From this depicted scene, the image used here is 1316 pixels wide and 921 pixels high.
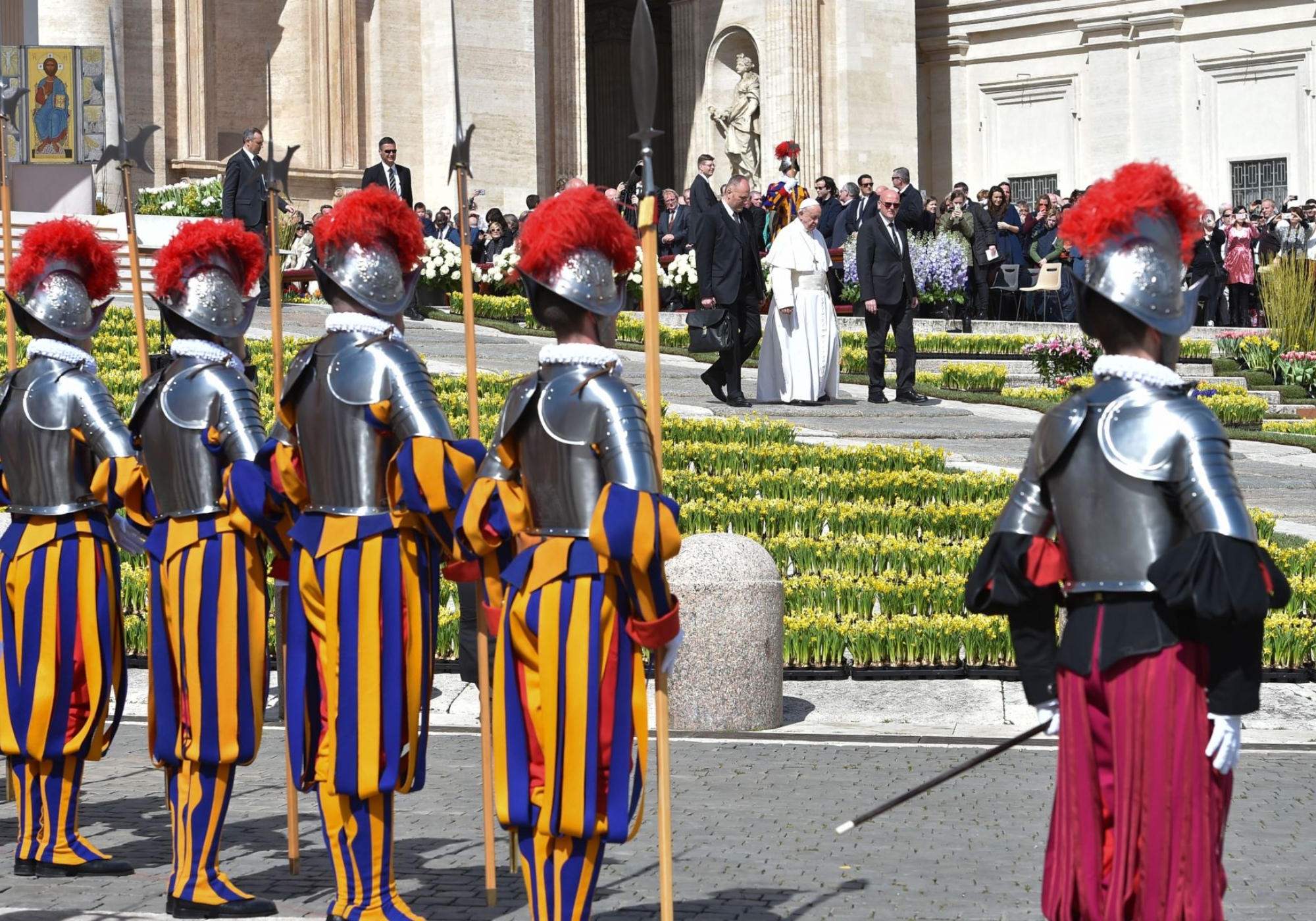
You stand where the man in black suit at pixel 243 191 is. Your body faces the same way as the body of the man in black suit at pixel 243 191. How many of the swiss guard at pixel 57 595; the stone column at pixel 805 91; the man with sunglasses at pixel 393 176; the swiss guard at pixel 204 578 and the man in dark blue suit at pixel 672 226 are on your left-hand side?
3

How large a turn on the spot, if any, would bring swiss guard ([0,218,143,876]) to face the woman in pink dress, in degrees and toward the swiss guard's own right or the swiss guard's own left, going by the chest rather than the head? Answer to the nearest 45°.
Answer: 0° — they already face them

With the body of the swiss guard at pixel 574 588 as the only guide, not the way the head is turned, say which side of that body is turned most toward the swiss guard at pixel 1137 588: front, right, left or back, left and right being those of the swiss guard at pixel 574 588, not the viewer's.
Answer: right

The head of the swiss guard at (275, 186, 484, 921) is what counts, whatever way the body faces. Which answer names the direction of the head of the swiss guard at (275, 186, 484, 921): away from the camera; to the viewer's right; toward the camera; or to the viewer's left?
away from the camera

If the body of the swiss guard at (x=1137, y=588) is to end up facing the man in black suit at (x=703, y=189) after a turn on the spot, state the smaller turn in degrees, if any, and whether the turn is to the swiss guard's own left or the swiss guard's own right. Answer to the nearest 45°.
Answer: approximately 45° to the swiss guard's own left

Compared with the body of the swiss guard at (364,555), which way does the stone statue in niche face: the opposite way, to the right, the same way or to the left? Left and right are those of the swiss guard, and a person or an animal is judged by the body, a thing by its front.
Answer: the opposite way

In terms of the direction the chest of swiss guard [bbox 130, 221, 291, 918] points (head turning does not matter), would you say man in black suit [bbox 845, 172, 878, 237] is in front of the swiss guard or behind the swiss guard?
in front

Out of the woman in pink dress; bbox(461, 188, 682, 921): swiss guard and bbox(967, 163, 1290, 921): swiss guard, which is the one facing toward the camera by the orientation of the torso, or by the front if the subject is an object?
the woman in pink dress

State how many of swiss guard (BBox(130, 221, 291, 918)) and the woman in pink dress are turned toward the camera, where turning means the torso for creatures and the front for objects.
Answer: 1

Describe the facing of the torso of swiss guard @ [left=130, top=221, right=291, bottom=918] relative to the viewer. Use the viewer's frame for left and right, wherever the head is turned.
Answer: facing away from the viewer and to the right of the viewer

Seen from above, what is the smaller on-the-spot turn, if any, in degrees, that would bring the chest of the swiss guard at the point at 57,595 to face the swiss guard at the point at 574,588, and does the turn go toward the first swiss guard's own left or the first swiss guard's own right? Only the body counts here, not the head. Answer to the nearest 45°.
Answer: approximately 90° to the first swiss guard's own right

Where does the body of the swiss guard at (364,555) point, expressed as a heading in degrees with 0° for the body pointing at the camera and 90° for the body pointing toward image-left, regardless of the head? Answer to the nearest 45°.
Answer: approximately 225°

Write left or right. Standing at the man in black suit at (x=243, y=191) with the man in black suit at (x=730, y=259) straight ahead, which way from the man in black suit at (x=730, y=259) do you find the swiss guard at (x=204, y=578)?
right

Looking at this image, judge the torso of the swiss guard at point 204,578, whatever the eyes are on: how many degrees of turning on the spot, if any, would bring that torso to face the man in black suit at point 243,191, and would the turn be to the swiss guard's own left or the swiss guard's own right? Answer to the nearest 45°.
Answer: approximately 45° to the swiss guard's own left

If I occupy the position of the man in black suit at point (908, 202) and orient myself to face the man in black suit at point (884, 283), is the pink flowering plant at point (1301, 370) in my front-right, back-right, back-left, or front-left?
front-left

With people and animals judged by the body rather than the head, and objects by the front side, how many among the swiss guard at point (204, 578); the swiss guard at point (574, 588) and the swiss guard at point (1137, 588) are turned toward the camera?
0

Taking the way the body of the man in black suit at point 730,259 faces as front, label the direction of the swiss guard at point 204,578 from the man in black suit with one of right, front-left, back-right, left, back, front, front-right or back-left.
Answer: front-right

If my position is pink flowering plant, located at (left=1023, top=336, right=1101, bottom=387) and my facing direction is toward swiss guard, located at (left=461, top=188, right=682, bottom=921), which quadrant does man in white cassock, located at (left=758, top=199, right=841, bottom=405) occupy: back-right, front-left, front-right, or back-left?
front-right

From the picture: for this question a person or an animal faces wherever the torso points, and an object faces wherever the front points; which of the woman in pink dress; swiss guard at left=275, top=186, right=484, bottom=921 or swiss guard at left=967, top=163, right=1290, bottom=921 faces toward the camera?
the woman in pink dress

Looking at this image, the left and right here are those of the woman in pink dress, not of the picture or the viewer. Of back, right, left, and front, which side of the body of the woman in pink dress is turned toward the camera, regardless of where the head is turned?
front

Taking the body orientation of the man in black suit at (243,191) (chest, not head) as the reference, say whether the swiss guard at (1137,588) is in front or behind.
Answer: in front
